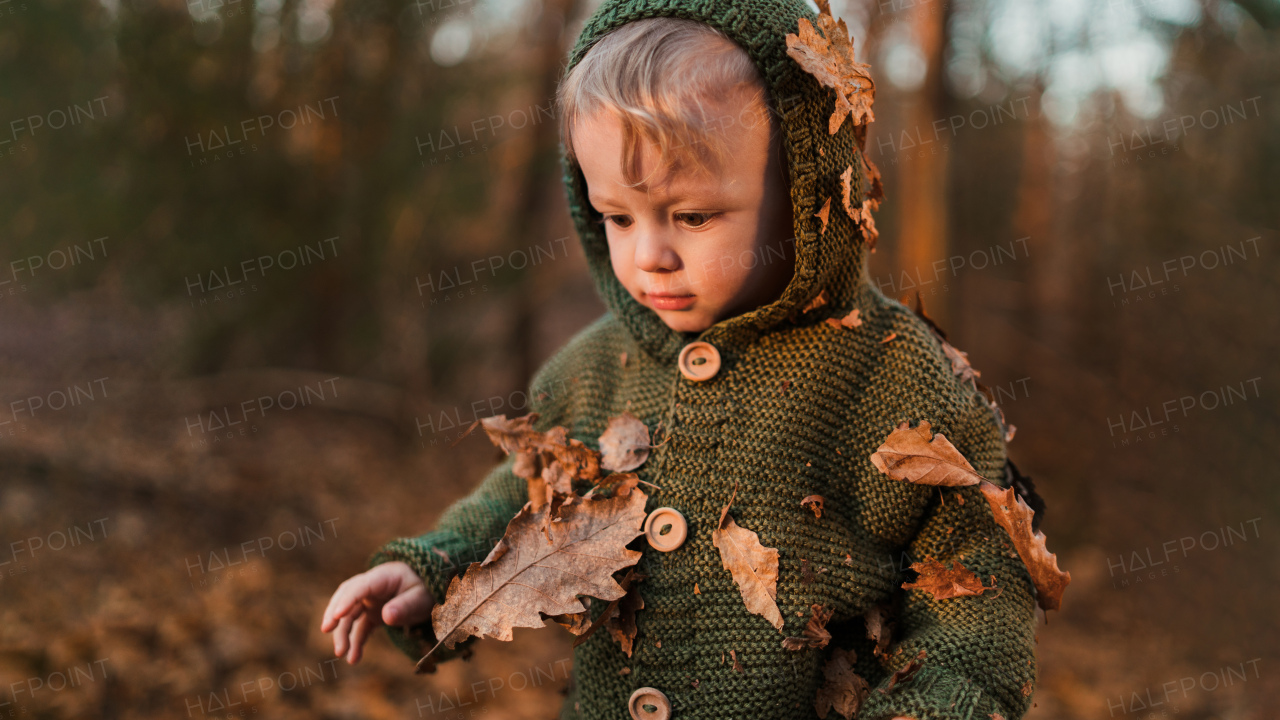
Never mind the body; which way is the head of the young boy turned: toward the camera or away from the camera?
toward the camera

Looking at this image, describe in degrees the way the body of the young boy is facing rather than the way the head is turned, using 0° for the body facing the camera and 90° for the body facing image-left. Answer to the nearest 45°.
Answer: approximately 45°
